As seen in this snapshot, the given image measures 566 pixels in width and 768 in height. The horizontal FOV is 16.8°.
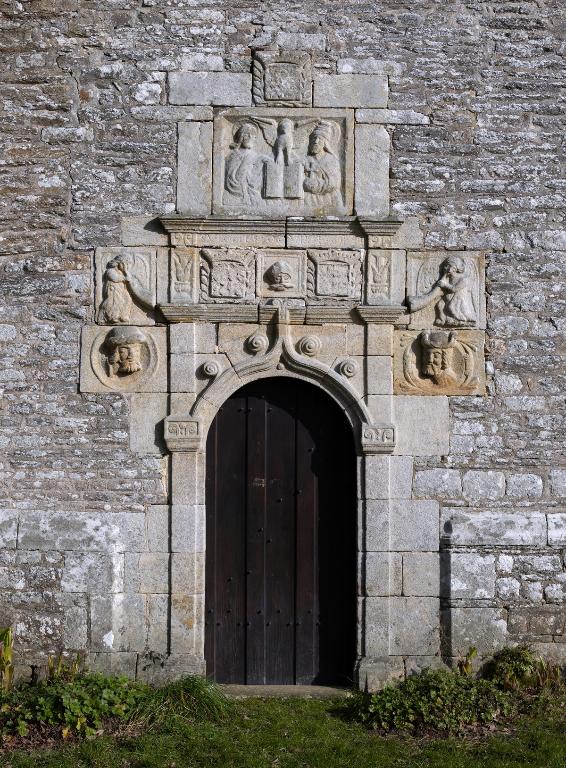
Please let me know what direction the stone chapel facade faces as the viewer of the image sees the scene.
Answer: facing the viewer
